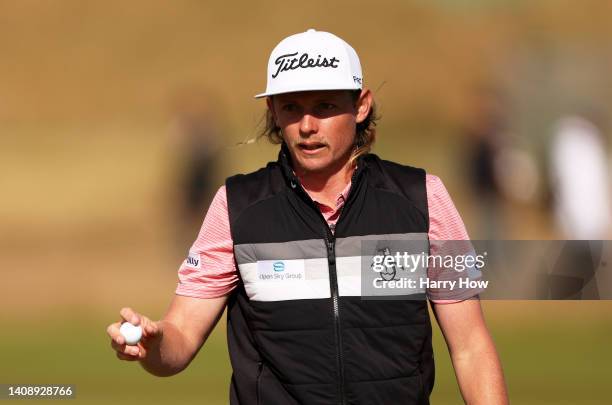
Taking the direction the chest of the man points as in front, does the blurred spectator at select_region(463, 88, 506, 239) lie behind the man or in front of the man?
behind

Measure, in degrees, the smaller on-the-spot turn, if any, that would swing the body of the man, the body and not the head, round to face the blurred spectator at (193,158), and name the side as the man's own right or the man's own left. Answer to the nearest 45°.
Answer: approximately 180°

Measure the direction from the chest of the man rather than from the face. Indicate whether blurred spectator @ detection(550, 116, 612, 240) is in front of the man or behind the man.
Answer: behind

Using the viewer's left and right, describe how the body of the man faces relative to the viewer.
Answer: facing the viewer

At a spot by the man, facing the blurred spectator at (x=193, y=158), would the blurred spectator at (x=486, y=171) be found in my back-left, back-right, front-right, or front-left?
front-right
